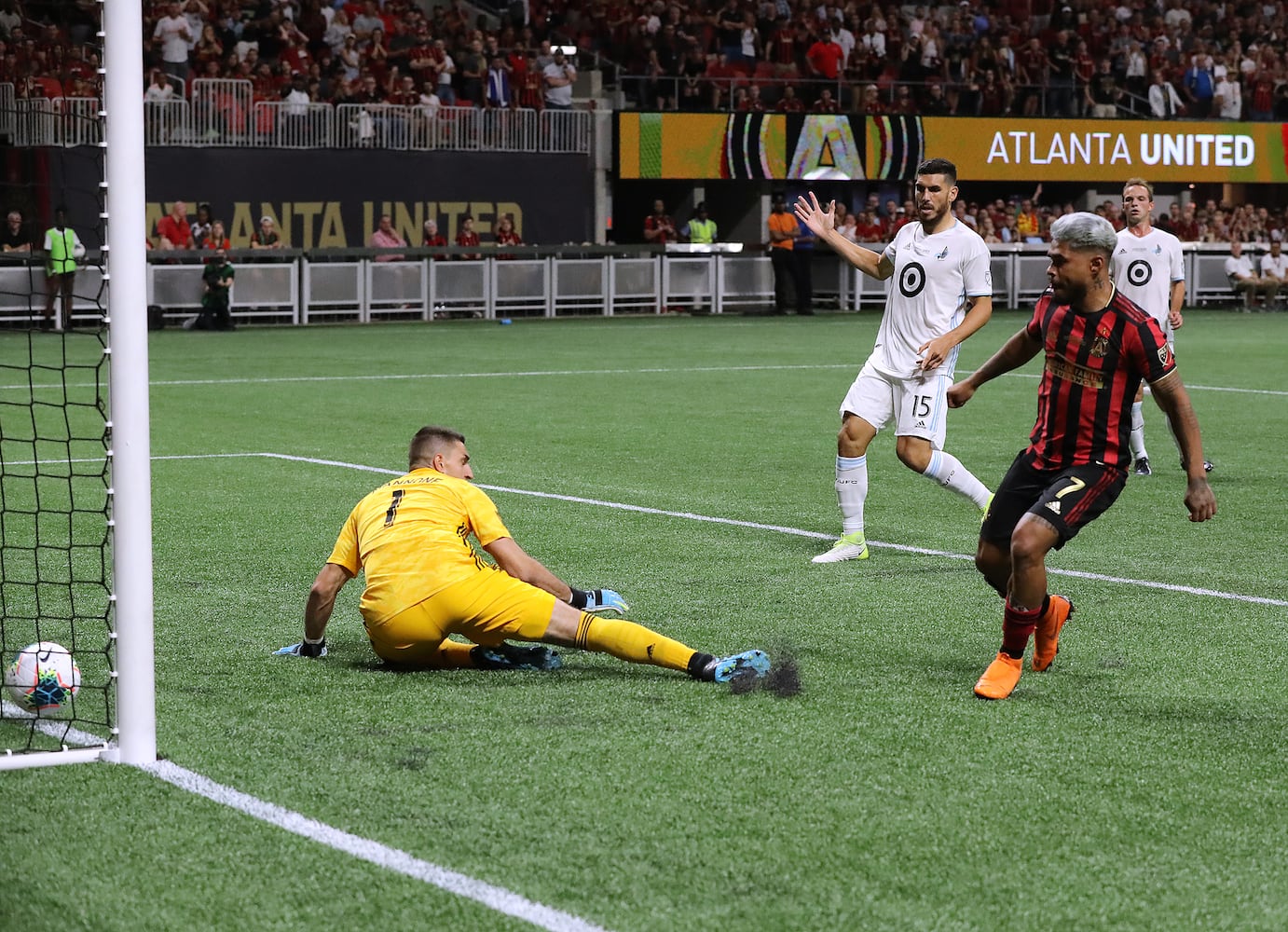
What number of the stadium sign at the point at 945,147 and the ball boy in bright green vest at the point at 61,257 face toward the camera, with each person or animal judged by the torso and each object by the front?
2

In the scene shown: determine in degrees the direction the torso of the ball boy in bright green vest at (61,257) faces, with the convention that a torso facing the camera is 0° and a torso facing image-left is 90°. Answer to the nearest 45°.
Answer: approximately 0°

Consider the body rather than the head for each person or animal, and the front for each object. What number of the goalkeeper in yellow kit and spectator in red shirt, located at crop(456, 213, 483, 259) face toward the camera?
1

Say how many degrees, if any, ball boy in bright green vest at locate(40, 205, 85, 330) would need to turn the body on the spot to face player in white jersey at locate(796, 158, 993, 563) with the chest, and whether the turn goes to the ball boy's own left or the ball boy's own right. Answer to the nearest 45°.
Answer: approximately 45° to the ball boy's own left

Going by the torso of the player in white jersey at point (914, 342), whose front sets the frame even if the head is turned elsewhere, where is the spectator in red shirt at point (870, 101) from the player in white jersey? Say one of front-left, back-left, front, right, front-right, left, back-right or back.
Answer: back-right

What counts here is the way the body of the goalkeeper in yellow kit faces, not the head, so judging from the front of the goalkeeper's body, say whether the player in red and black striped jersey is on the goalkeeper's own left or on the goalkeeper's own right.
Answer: on the goalkeeper's own right

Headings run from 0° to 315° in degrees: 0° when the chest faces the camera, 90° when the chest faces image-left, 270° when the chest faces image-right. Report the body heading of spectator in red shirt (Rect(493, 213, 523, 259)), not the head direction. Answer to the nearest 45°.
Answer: approximately 0°

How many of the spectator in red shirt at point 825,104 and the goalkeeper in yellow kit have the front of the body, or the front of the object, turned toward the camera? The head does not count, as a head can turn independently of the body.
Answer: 1
